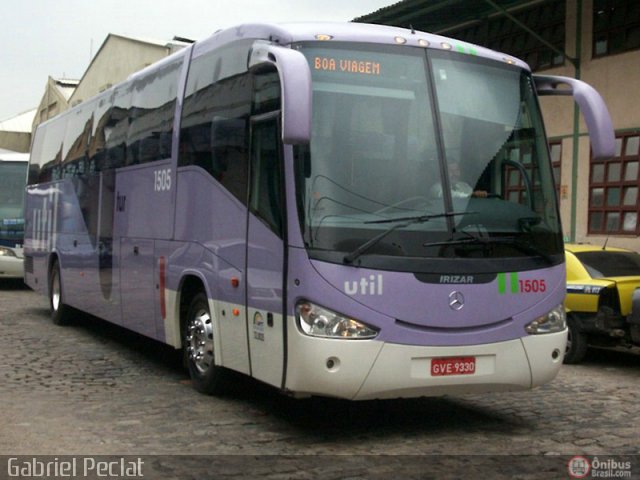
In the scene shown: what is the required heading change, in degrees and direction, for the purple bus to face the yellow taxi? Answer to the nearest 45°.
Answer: approximately 90° to its left

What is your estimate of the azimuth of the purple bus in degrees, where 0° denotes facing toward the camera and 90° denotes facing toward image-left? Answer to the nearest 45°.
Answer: approximately 315°
